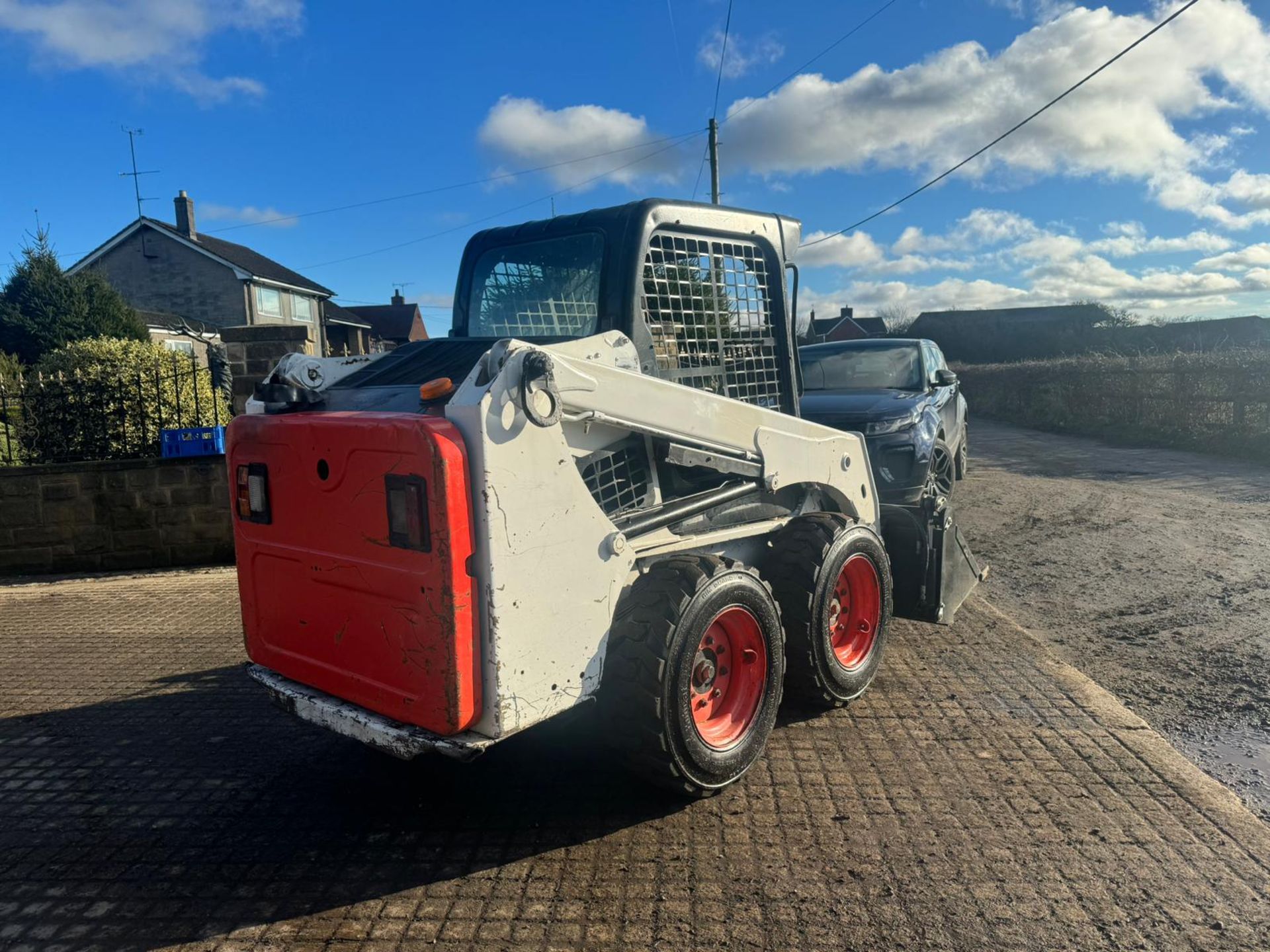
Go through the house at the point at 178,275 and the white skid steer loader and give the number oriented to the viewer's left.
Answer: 0

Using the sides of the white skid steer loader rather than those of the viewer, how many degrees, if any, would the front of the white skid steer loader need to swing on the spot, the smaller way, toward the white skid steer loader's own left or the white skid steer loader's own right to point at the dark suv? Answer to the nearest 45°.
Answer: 0° — it already faces it

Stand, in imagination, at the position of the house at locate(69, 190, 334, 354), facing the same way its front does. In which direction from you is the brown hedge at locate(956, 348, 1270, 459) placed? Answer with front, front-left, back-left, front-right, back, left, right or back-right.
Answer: front

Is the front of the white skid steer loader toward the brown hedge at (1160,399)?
yes

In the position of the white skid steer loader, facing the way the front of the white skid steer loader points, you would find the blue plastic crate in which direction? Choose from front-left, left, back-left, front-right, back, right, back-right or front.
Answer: left

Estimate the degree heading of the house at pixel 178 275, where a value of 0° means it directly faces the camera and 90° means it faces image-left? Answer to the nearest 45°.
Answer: approximately 315°

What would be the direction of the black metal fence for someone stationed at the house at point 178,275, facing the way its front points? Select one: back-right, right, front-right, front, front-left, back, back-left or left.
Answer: front-right

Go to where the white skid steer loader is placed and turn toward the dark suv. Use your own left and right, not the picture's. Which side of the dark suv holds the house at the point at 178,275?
left

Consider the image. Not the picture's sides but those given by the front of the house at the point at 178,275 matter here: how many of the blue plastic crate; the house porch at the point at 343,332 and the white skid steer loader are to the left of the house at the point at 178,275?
1

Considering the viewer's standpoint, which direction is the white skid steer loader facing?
facing away from the viewer and to the right of the viewer

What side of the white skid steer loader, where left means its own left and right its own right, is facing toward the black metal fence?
left

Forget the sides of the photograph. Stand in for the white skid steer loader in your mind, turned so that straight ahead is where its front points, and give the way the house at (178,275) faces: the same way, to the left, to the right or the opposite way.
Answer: to the right

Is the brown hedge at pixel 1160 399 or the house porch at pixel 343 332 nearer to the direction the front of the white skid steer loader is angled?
the brown hedge

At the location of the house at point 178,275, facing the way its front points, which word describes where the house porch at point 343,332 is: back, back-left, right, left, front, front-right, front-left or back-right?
left

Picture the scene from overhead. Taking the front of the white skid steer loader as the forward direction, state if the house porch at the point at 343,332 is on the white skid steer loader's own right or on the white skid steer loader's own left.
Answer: on the white skid steer loader's own left

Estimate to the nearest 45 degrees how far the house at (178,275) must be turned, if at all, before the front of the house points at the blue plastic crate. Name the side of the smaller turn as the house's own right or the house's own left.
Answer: approximately 45° to the house's own right
